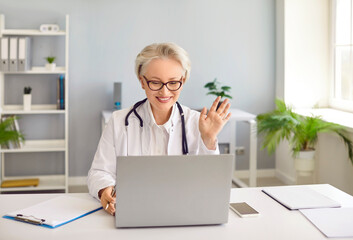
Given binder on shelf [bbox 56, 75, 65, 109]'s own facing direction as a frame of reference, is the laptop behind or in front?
in front

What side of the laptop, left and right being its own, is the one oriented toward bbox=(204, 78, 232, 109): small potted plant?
front

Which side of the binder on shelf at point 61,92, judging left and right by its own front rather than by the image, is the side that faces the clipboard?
front

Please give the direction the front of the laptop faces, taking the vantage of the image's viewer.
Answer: facing away from the viewer
